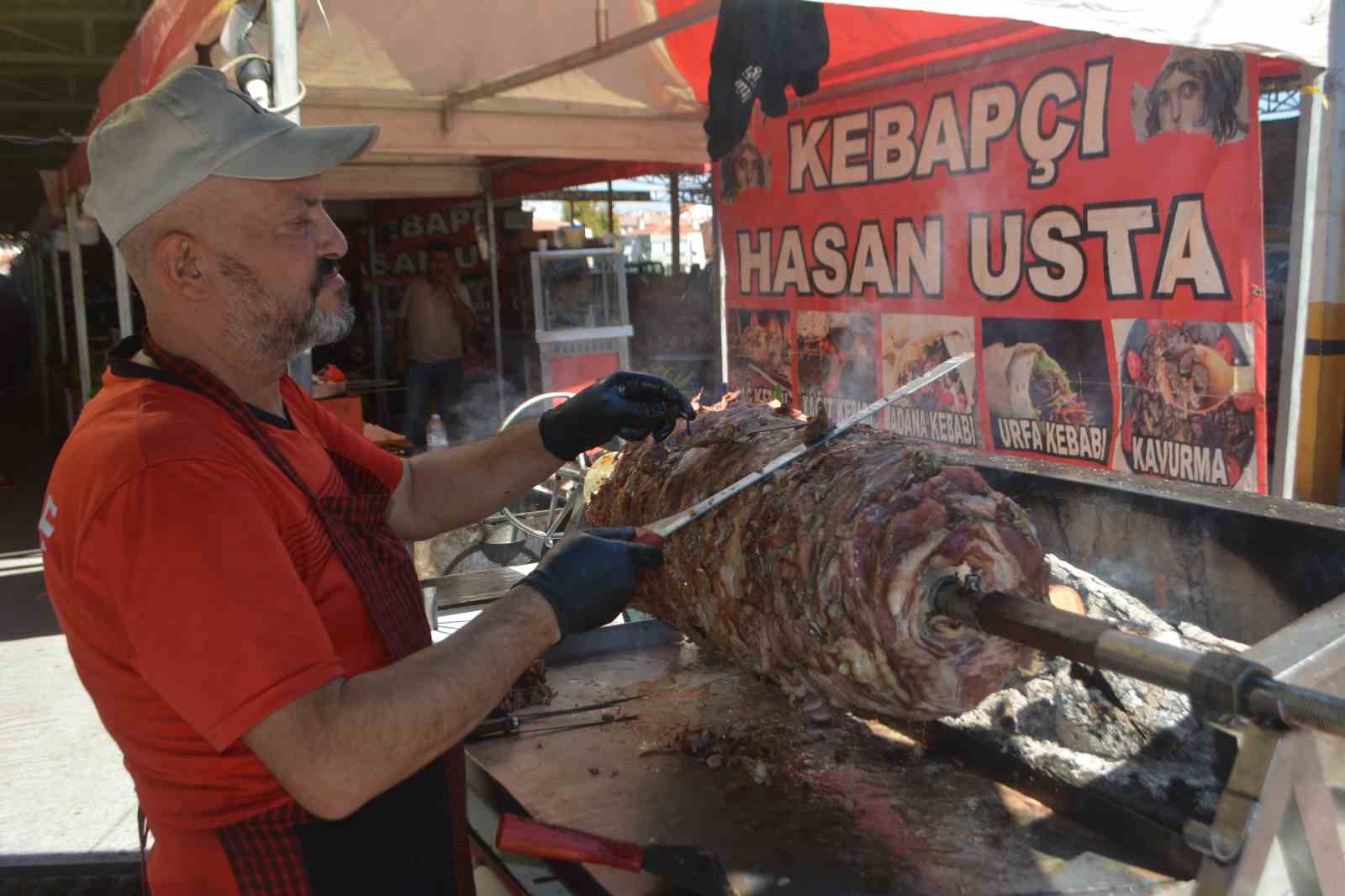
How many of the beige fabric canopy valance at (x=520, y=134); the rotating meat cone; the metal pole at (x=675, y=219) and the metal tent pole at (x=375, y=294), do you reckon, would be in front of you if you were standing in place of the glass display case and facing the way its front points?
2

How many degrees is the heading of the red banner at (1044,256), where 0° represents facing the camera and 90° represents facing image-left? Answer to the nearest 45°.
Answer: approximately 45°

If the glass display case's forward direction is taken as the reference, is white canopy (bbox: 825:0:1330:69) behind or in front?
in front

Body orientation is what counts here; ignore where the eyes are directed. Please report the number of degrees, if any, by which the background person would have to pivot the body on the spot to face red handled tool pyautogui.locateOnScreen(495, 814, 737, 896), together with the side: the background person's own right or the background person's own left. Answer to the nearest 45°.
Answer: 0° — they already face it

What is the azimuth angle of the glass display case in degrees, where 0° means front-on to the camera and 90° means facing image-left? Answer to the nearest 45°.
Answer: approximately 0°

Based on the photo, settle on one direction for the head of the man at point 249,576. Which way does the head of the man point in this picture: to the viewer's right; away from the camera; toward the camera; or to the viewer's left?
to the viewer's right

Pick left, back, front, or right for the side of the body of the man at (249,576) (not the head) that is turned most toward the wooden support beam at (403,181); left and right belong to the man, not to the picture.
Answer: left

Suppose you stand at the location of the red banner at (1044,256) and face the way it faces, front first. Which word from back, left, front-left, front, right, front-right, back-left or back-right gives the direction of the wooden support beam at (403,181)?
right

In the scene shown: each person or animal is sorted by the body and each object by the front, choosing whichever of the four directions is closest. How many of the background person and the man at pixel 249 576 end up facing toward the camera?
1

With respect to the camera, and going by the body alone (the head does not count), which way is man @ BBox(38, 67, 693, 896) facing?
to the viewer's right

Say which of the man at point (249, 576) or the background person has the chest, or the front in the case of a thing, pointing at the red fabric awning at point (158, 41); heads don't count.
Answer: the background person
